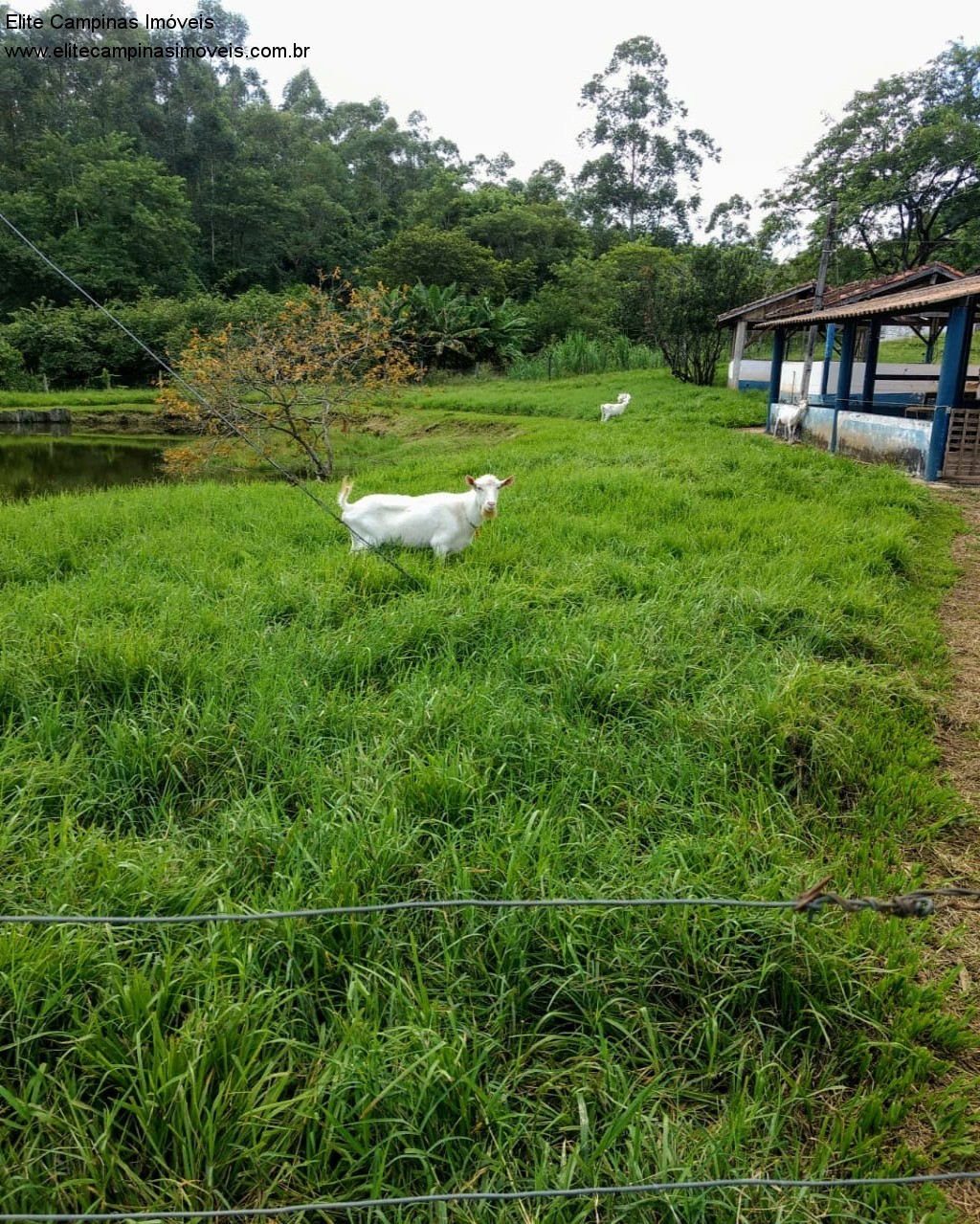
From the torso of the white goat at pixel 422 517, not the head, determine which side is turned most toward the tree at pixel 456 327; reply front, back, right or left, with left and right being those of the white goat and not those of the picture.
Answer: left

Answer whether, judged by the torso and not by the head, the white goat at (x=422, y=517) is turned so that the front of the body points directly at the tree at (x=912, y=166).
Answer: no

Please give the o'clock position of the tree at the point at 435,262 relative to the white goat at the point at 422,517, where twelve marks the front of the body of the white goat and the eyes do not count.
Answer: The tree is roughly at 9 o'clock from the white goat.

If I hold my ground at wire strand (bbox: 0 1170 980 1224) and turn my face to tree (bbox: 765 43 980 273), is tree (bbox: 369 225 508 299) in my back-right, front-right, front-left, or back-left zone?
front-left

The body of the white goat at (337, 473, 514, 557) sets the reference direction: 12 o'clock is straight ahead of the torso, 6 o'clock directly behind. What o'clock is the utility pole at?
The utility pole is roughly at 10 o'clock from the white goat.

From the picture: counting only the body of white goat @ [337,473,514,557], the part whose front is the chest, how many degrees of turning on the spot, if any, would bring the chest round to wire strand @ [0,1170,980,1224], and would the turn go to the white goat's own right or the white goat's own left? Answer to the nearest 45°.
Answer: approximately 90° to the white goat's own right

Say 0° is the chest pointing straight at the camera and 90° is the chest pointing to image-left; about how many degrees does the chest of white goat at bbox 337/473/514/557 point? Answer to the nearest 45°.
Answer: approximately 270°

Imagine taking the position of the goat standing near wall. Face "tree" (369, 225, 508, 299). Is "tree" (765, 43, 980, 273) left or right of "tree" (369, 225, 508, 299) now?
right

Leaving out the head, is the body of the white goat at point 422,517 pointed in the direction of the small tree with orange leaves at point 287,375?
no

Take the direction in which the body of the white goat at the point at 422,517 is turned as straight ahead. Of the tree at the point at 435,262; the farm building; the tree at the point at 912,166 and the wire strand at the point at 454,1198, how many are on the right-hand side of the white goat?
1
